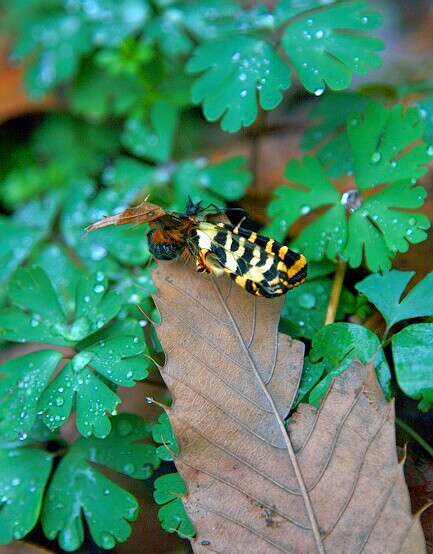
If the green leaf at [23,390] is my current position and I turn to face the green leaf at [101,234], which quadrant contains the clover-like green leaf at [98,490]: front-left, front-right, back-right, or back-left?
back-right

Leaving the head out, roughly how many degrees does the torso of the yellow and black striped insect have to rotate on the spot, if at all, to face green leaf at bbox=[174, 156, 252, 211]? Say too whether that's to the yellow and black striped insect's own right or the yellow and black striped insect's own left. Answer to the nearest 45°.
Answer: approximately 90° to the yellow and black striped insect's own right

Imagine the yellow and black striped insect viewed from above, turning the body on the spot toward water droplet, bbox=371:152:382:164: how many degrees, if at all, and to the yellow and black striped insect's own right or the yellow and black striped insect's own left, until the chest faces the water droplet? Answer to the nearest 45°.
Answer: approximately 135° to the yellow and black striped insect's own right

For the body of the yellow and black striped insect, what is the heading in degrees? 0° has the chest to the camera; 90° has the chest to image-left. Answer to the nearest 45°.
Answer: approximately 90°
